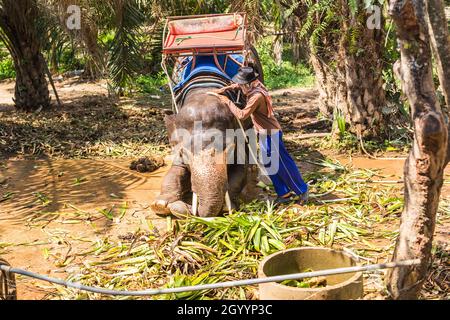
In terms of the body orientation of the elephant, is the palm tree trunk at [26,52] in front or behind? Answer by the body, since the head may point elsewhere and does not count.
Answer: behind

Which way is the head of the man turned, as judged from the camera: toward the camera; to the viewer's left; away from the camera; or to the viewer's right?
to the viewer's left

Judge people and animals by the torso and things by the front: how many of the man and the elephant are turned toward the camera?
1

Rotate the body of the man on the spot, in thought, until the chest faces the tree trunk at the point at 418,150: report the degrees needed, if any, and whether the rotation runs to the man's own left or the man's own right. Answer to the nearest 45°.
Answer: approximately 90° to the man's own left

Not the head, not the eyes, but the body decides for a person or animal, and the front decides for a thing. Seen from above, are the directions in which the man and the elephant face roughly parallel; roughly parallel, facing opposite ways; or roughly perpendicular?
roughly perpendicular

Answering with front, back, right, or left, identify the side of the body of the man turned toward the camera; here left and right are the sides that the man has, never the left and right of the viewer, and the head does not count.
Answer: left

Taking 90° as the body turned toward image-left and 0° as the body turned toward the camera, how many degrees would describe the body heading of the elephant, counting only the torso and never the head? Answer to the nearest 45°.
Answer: approximately 0°

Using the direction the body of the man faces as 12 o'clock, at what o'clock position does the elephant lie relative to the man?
The elephant is roughly at 11 o'clock from the man.

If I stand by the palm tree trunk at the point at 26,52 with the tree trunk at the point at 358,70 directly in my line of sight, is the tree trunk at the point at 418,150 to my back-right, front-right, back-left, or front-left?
front-right

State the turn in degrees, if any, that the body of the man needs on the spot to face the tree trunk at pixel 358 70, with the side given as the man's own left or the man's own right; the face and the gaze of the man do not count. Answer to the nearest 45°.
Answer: approximately 135° to the man's own right
